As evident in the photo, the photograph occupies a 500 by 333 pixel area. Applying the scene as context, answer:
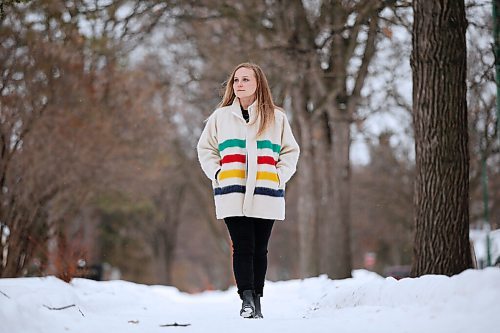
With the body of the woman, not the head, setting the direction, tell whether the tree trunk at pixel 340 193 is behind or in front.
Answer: behind

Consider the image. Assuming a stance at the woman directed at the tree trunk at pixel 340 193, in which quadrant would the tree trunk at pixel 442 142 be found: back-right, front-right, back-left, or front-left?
front-right

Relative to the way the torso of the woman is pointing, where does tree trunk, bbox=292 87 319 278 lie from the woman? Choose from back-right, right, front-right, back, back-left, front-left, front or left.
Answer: back

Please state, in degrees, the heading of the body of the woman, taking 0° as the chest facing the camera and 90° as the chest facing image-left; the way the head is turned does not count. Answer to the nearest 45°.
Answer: approximately 0°

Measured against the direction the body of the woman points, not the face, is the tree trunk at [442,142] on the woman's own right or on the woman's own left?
on the woman's own left

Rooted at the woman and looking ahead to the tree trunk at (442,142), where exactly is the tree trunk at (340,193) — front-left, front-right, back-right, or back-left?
front-left
